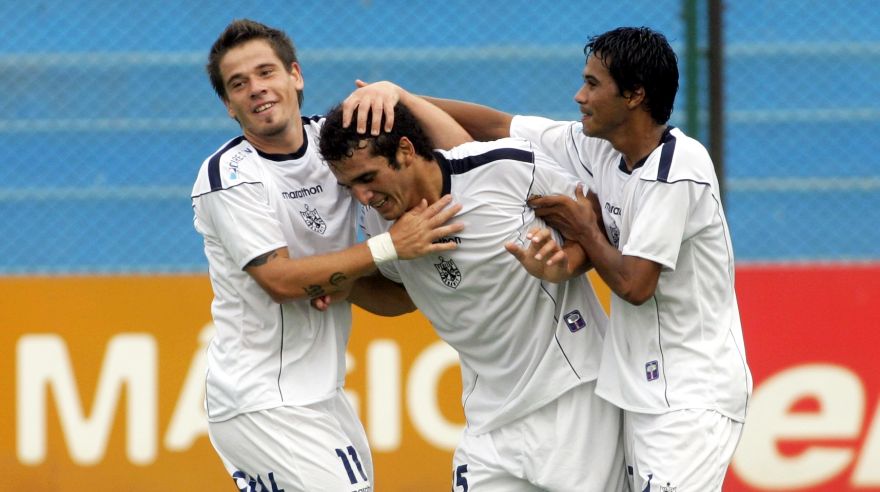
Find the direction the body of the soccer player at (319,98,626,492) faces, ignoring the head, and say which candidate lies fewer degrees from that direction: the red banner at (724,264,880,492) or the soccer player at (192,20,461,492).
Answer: the soccer player

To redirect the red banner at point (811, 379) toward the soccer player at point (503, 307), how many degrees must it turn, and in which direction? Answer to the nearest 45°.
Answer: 0° — it already faces them

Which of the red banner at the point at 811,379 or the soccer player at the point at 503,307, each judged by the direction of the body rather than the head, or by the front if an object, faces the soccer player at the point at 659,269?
the red banner

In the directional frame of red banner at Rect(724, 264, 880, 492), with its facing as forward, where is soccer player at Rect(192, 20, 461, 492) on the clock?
The soccer player is roughly at 1 o'clock from the red banner.

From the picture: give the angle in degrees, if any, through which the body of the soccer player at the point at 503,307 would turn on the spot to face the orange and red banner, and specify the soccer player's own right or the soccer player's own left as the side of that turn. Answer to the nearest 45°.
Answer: approximately 135° to the soccer player's own right

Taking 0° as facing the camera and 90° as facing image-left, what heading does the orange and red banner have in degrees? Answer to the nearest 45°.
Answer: approximately 0°

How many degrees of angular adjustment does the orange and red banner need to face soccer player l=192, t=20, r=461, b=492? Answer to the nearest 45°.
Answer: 0° — it already faces them

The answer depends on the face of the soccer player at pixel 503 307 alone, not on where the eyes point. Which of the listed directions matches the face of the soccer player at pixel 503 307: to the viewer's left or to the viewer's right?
to the viewer's left
